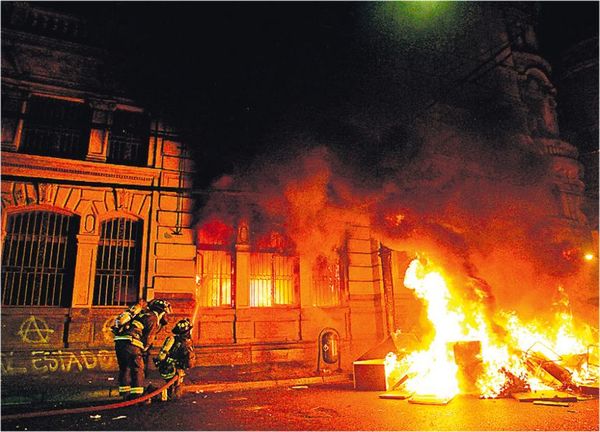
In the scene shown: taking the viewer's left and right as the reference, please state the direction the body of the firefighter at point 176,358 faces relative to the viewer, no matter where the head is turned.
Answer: facing away from the viewer and to the right of the viewer

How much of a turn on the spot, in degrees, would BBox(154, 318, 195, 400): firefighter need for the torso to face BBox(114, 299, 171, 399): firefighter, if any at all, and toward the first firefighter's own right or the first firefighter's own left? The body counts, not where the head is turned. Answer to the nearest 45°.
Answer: approximately 135° to the first firefighter's own left

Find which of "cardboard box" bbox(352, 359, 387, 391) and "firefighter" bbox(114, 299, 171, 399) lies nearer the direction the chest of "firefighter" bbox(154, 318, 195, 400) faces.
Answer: the cardboard box

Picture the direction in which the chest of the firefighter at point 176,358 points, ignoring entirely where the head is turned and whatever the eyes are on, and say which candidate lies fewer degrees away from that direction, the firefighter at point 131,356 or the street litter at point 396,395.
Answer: the street litter

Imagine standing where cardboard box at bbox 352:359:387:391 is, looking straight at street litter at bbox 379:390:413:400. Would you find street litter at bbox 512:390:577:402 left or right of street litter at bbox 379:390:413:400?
left

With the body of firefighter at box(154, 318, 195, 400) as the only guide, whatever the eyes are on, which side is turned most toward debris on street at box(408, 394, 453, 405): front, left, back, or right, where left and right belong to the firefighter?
front

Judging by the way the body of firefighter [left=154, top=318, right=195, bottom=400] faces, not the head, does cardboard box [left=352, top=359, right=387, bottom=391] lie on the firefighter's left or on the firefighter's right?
on the firefighter's right

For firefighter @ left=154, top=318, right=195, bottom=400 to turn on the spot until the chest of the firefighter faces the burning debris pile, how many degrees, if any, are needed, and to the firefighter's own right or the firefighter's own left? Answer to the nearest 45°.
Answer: approximately 45° to the firefighter's own right

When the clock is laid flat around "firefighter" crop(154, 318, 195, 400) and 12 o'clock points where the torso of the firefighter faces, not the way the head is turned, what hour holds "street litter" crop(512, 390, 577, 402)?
The street litter is roughly at 2 o'clock from the firefighter.
